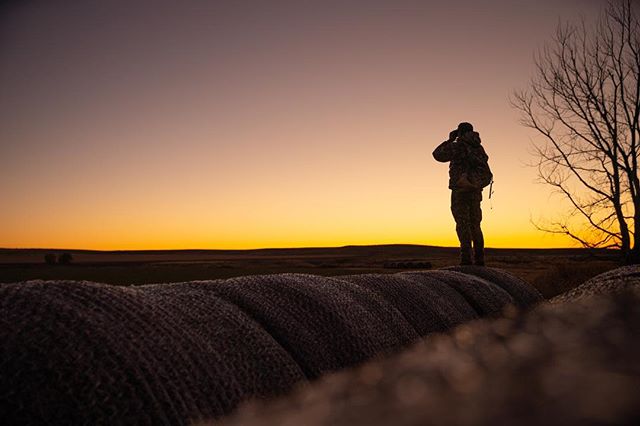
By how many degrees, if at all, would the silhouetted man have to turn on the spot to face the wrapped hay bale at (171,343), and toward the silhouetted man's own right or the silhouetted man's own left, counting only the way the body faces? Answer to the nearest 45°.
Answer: approximately 135° to the silhouetted man's own left

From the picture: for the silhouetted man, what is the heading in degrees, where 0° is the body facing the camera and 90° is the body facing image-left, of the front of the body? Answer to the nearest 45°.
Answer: approximately 135°
